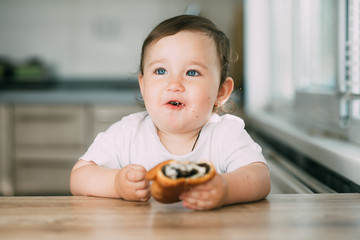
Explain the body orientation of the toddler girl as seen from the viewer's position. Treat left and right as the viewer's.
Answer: facing the viewer

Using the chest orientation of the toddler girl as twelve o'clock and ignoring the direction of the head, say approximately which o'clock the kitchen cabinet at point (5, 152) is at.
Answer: The kitchen cabinet is roughly at 5 o'clock from the toddler girl.

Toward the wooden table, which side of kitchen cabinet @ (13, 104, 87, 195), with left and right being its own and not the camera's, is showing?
front

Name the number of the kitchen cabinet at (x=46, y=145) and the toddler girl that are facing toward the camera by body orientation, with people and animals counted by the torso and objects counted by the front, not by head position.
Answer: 2

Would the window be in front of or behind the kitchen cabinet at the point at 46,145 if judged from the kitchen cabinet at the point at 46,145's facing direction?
in front

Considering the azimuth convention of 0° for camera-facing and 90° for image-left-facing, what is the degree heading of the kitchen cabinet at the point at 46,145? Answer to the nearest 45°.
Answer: approximately 0°

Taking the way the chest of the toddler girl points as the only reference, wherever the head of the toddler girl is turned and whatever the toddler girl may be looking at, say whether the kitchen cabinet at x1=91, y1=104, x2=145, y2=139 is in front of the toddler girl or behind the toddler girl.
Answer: behind

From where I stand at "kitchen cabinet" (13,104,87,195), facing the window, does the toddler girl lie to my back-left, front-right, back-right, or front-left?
front-right
